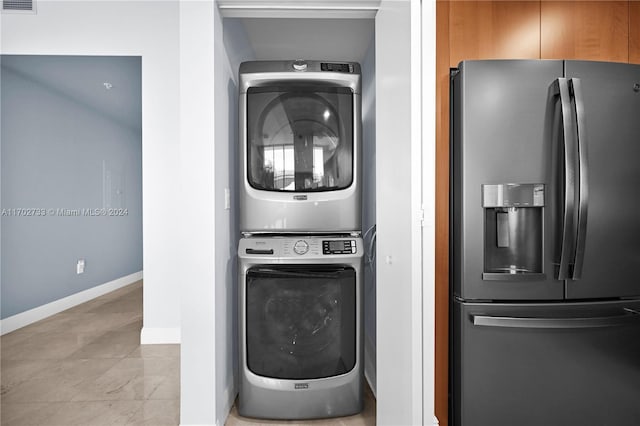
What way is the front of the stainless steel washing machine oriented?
toward the camera

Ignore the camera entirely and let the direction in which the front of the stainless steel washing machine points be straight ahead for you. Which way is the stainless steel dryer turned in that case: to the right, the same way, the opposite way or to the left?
the same way

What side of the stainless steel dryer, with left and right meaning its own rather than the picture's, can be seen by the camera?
front

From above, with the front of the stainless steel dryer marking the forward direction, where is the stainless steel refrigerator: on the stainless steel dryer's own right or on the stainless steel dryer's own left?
on the stainless steel dryer's own left

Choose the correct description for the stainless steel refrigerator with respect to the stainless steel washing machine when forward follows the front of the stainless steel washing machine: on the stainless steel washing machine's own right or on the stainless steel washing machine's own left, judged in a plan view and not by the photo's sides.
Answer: on the stainless steel washing machine's own left

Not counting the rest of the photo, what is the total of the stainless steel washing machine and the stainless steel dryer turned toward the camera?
2
